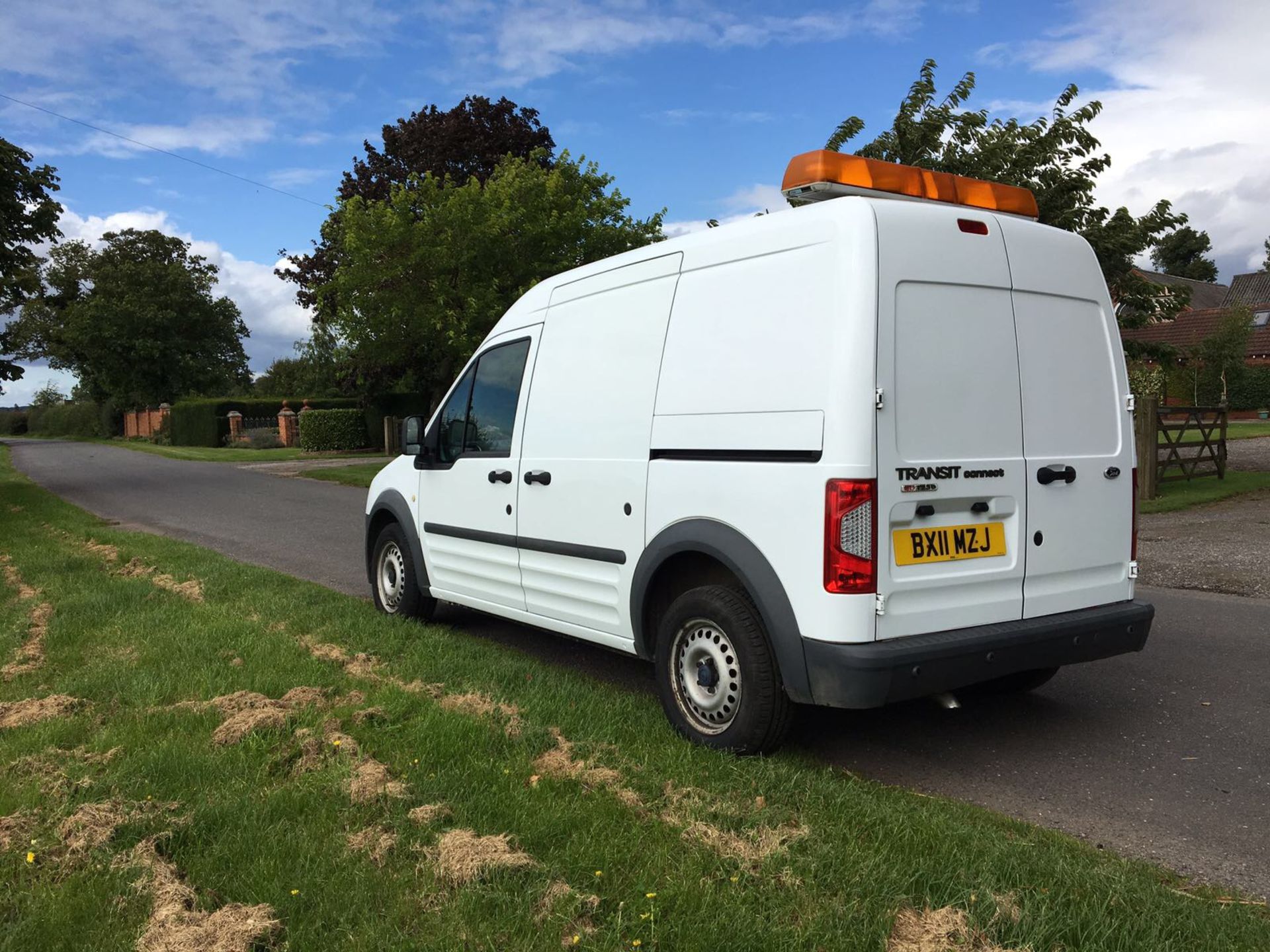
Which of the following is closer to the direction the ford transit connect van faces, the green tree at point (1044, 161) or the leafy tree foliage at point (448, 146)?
the leafy tree foliage

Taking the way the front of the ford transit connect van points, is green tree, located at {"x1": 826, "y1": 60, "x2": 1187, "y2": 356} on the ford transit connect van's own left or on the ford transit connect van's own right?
on the ford transit connect van's own right

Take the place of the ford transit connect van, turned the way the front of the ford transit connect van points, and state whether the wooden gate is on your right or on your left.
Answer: on your right

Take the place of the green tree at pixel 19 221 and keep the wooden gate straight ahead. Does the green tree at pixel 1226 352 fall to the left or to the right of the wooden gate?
left

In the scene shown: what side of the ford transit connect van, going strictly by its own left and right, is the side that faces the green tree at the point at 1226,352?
right

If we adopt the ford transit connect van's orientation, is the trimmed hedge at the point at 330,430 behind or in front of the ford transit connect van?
in front

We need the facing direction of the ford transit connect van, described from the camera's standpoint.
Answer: facing away from the viewer and to the left of the viewer

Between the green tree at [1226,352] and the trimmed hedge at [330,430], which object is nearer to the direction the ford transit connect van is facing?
the trimmed hedge

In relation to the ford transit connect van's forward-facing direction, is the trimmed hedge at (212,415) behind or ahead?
ahead

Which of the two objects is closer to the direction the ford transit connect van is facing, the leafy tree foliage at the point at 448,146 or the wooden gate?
the leafy tree foliage
